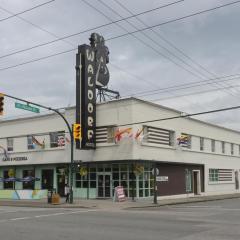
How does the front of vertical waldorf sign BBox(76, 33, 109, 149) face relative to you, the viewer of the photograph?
facing the viewer and to the right of the viewer

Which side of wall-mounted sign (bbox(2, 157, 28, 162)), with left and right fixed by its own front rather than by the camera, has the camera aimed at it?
front
